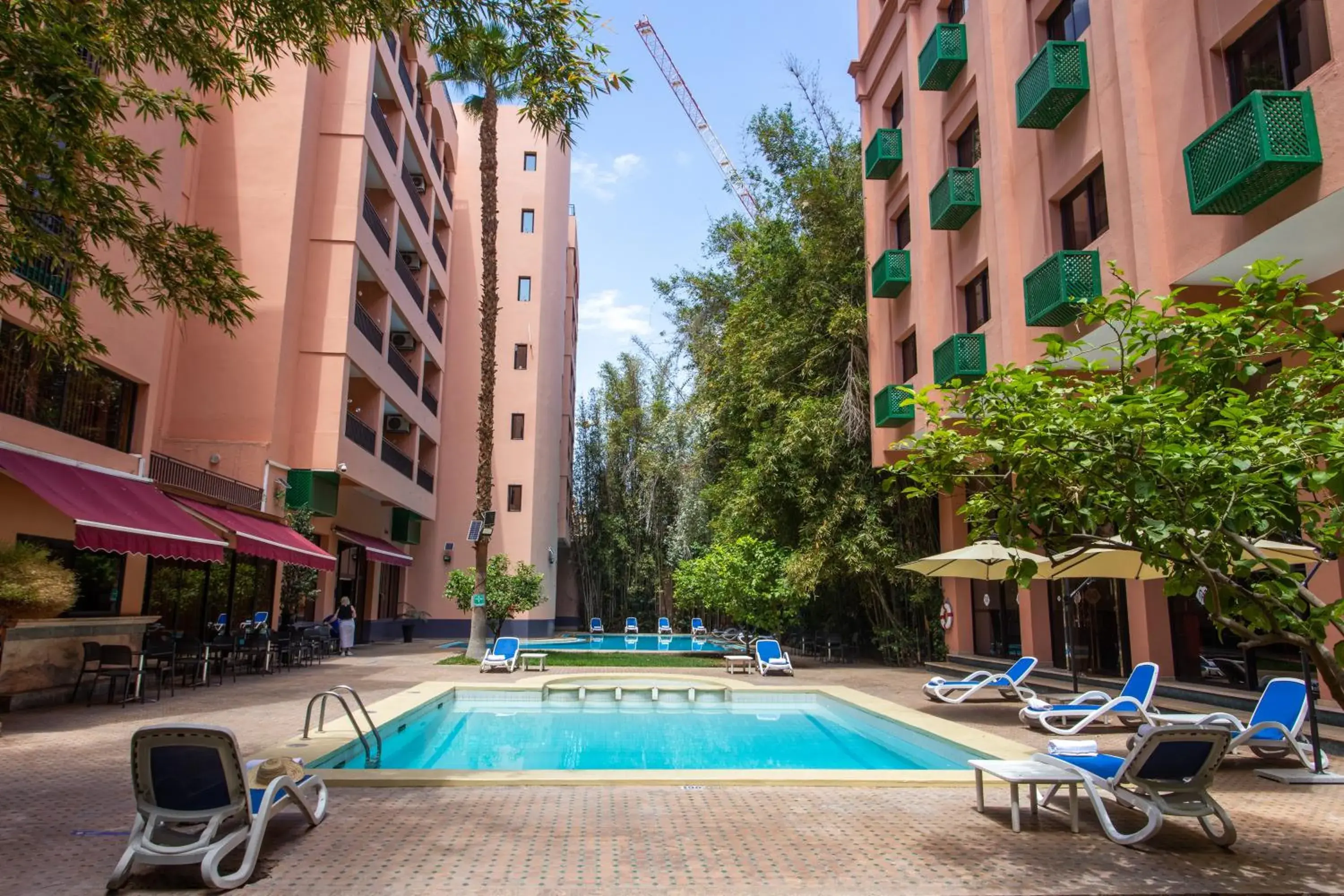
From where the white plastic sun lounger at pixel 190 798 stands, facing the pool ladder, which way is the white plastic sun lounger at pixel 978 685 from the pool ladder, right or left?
right

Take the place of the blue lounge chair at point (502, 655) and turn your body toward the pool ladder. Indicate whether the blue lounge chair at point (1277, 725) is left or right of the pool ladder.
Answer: left

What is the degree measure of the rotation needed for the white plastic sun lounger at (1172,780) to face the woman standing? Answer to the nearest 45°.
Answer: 0° — it already faces them

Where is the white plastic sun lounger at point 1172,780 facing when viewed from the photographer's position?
facing away from the viewer and to the left of the viewer

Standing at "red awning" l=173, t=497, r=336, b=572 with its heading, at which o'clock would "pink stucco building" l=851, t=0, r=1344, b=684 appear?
The pink stucco building is roughly at 12 o'clock from the red awning.

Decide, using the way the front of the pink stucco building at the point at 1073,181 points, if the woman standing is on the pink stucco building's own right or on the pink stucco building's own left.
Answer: on the pink stucco building's own right

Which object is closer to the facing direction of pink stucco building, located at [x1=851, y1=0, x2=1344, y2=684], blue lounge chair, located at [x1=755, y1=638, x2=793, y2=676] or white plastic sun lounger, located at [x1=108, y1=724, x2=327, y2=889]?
the white plastic sun lounger

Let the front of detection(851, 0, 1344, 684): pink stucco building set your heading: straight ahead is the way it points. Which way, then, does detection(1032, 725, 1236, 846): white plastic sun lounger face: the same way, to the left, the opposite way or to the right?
to the right

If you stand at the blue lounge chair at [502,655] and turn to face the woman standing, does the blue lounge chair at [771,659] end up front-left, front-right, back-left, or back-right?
back-right
